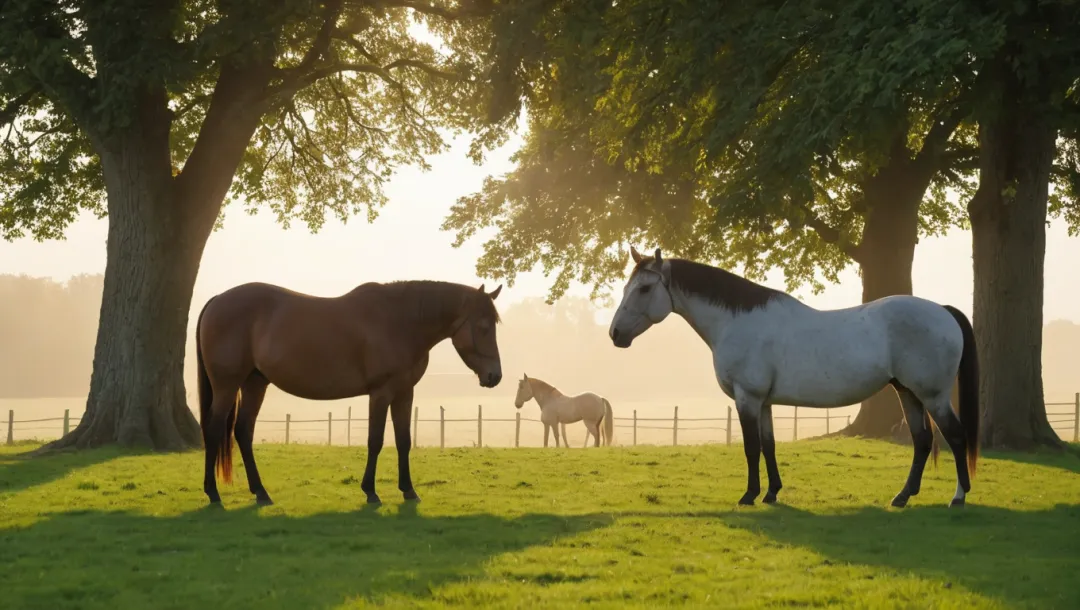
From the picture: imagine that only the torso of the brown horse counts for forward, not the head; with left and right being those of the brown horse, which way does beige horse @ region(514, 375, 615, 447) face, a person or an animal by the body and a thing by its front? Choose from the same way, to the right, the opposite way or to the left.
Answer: the opposite way

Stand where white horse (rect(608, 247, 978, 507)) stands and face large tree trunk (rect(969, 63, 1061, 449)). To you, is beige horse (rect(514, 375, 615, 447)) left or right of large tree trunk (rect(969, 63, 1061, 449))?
left

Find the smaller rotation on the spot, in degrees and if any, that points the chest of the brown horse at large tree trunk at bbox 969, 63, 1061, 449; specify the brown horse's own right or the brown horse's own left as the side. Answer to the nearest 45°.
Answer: approximately 45° to the brown horse's own left

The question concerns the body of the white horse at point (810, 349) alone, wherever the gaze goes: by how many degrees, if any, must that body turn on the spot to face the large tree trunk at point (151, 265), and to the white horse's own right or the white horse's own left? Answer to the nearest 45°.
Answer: approximately 45° to the white horse's own right

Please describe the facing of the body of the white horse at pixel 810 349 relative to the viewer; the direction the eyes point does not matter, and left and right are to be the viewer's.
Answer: facing to the left of the viewer

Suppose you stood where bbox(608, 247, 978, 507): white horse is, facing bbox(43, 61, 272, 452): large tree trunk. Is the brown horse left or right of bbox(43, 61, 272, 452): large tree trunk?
left

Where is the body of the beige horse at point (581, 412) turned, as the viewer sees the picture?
to the viewer's left

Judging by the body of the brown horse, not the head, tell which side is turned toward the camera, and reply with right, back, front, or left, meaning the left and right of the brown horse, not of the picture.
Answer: right
